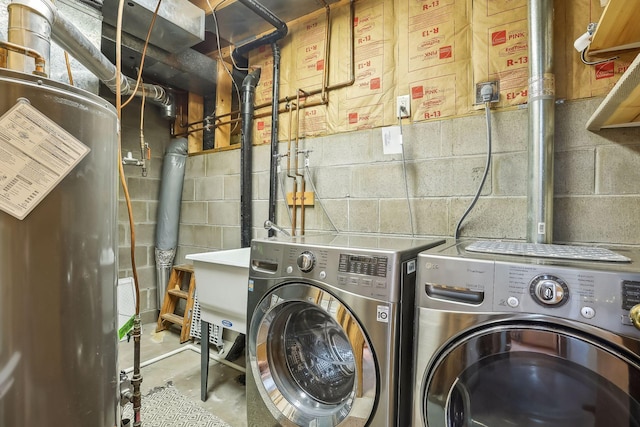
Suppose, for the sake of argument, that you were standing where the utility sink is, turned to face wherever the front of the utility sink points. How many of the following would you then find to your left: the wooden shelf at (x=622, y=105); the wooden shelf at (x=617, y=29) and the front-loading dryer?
3

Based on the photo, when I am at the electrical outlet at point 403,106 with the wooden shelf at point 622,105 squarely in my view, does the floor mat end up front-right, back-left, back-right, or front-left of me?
back-right

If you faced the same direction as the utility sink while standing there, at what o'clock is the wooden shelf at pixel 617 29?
The wooden shelf is roughly at 9 o'clock from the utility sink.

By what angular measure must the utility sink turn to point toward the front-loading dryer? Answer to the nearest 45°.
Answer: approximately 90° to its left

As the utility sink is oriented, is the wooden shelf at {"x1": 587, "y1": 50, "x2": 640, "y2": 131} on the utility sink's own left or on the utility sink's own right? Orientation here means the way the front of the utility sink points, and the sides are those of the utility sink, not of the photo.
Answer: on the utility sink's own left

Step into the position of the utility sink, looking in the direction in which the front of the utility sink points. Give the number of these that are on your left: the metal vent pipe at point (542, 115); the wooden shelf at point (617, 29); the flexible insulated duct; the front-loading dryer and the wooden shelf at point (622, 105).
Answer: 4

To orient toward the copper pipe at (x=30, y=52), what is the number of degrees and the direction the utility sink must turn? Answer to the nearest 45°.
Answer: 0° — it already faces it

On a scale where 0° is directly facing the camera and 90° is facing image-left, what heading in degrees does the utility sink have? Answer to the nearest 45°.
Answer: approximately 45°

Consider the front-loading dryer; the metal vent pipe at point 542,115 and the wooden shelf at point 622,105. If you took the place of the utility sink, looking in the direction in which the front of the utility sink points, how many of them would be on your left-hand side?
3
